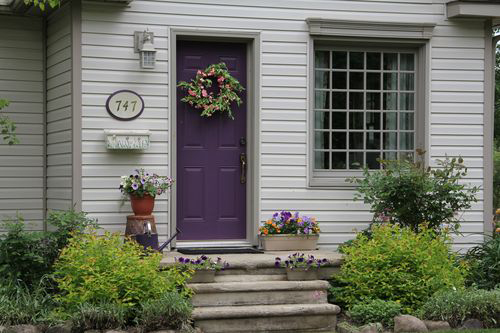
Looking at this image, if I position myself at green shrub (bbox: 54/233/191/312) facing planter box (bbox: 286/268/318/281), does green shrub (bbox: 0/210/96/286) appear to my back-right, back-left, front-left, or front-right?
back-left

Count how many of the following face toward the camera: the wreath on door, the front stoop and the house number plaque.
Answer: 3

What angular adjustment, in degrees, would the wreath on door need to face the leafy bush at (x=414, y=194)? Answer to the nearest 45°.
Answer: approximately 90° to its left

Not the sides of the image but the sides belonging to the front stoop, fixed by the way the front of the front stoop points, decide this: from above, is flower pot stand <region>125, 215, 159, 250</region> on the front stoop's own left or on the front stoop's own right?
on the front stoop's own right

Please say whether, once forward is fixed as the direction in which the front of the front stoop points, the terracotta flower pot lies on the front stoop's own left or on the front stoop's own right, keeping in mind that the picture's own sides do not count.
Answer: on the front stoop's own right

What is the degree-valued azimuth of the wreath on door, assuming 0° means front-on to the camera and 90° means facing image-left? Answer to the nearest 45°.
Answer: approximately 0°
